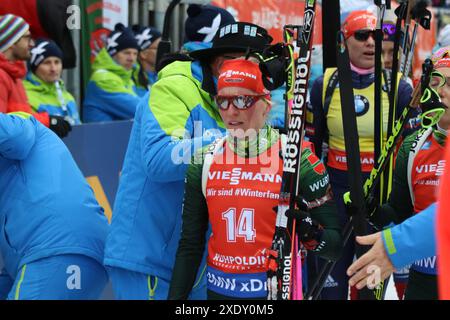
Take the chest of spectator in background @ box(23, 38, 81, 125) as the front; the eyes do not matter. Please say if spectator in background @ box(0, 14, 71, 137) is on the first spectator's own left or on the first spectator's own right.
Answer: on the first spectator's own right

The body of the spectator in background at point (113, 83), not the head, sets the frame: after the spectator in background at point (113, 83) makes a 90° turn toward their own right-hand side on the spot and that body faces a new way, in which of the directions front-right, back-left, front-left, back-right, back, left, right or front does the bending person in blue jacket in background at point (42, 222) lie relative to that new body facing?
front-left

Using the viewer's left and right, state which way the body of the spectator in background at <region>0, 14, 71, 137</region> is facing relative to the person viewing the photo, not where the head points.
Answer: facing to the right of the viewer

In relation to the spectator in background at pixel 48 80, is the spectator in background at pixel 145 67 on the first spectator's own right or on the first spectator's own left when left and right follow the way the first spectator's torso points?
on the first spectator's own left

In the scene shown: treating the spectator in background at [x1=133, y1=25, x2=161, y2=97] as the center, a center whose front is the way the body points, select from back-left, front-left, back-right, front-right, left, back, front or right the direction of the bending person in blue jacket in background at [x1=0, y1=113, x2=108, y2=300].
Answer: front-right

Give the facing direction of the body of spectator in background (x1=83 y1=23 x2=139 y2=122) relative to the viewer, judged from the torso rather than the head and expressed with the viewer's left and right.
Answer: facing the viewer and to the right of the viewer

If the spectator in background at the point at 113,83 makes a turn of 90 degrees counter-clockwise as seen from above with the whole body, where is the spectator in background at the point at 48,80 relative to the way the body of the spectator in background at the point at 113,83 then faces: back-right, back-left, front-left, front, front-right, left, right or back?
back

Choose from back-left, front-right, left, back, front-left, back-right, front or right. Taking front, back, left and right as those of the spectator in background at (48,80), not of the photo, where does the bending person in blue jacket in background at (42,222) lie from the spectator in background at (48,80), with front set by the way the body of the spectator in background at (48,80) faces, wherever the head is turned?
front-right
